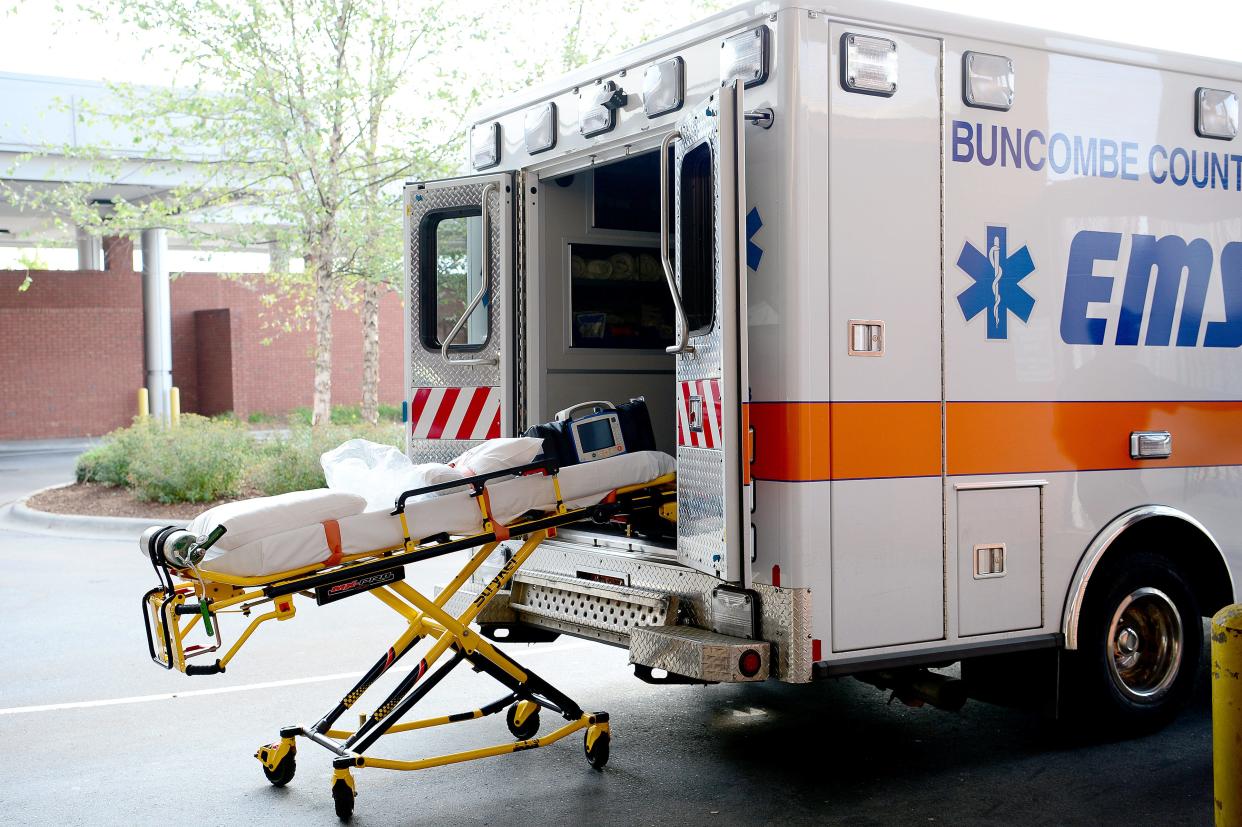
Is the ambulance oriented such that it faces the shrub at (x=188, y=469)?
no

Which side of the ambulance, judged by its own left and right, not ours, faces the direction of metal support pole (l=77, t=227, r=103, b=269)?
left

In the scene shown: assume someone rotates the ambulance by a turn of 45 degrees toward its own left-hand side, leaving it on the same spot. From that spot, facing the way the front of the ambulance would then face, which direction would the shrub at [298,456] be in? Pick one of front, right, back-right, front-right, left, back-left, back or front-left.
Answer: front-left

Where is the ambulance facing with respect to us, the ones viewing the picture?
facing away from the viewer and to the right of the viewer

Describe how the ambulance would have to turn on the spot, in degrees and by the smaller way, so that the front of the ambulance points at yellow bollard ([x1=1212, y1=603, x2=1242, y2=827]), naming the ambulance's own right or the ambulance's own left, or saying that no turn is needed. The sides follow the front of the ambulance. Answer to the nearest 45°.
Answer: approximately 90° to the ambulance's own right

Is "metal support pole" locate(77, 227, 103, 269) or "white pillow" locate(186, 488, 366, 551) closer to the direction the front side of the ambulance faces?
the metal support pole

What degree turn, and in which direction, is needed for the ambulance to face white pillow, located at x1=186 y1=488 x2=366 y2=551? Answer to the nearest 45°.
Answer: approximately 135° to its left

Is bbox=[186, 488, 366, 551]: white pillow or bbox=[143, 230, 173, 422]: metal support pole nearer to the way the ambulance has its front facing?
the metal support pole

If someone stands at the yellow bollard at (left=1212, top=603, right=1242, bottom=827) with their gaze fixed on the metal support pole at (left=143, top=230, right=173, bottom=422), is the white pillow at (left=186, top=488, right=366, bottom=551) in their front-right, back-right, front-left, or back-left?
front-left

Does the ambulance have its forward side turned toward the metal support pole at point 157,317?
no
